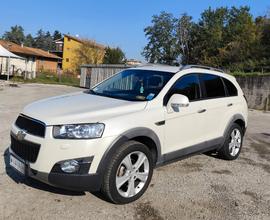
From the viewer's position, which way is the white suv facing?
facing the viewer and to the left of the viewer

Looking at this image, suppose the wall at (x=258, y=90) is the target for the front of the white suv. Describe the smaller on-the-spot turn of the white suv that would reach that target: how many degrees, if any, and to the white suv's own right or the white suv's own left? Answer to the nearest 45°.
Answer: approximately 180°
